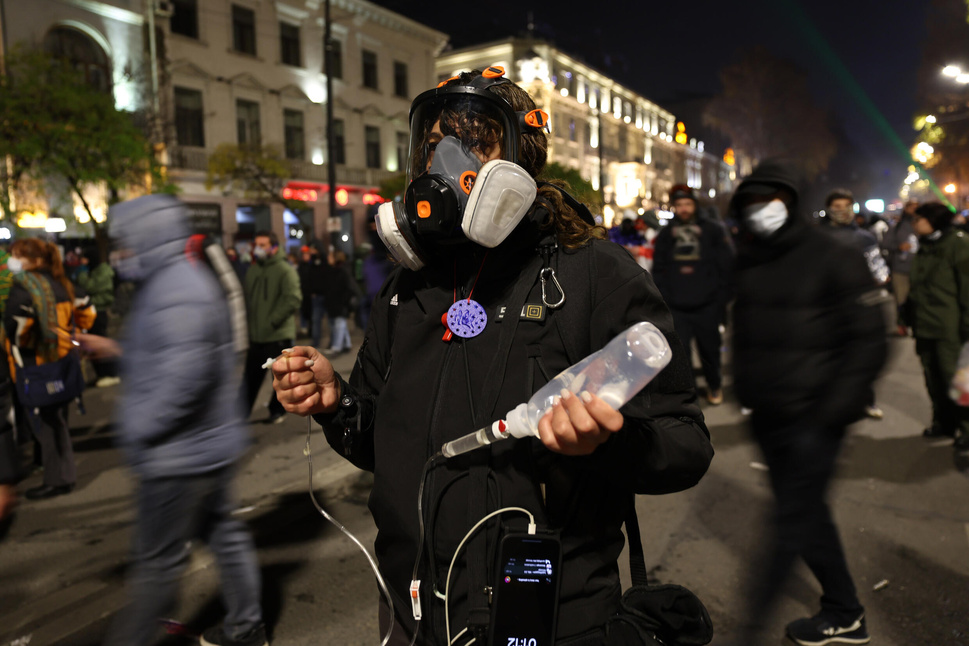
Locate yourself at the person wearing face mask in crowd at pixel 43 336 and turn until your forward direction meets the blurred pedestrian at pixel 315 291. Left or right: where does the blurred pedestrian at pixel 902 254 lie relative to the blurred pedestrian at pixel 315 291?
right

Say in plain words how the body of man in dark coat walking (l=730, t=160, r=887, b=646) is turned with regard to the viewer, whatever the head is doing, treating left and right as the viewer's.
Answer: facing the viewer and to the left of the viewer

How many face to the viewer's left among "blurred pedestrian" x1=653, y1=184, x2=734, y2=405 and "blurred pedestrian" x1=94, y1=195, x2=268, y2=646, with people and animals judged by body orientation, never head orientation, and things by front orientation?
1

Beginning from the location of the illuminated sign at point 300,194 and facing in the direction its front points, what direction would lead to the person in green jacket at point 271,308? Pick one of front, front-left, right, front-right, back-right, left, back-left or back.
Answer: front

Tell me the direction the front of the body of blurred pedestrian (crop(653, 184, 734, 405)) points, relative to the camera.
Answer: toward the camera

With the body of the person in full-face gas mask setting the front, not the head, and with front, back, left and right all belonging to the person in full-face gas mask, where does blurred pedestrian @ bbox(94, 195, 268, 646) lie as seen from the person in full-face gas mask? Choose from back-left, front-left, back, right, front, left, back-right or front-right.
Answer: right

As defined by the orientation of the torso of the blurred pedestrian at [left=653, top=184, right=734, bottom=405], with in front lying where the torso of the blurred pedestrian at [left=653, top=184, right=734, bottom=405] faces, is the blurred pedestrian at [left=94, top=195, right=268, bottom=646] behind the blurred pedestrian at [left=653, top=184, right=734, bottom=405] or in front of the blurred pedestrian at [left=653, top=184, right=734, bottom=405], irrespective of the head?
in front

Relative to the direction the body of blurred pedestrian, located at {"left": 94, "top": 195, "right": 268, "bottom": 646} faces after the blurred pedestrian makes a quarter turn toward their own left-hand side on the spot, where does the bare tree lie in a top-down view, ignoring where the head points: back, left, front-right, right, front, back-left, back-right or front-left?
back-left

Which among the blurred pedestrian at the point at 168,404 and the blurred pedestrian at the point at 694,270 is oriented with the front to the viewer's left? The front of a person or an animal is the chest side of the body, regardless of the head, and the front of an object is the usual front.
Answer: the blurred pedestrian at the point at 168,404

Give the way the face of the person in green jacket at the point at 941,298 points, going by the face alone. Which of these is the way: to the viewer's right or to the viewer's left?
to the viewer's left
